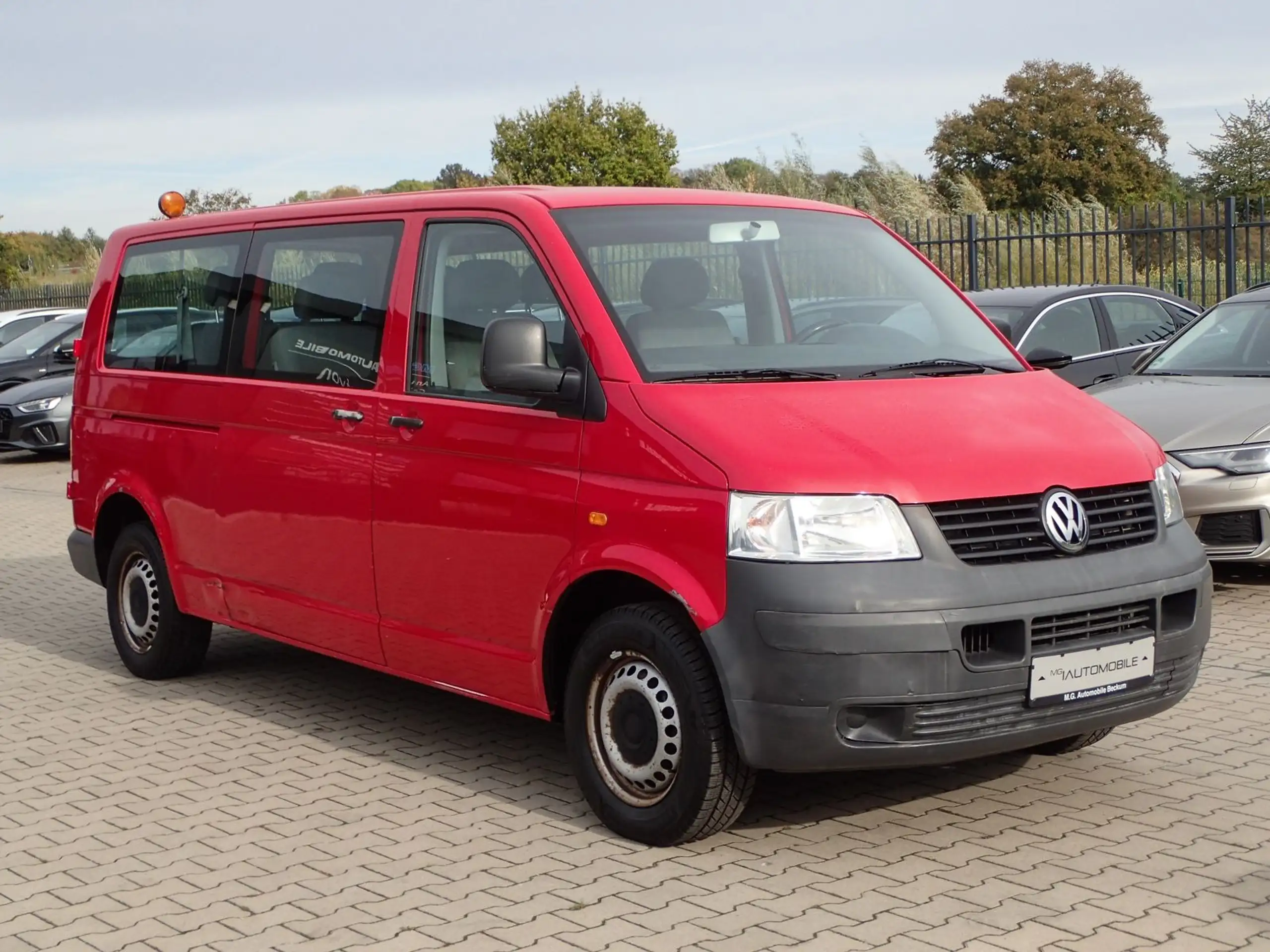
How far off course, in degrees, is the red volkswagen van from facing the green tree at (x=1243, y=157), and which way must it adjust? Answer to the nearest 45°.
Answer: approximately 90° to its left

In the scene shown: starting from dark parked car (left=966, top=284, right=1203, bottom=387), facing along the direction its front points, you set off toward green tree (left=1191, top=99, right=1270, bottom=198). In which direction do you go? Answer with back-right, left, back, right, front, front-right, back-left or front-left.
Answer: back-right

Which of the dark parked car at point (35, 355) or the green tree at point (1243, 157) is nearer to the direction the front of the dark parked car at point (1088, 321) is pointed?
the dark parked car

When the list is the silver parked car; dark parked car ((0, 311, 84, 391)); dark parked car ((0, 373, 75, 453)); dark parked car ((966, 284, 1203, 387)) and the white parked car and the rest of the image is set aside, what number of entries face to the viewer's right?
0

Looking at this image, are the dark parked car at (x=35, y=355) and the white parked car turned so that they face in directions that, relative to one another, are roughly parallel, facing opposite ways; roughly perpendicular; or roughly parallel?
roughly parallel

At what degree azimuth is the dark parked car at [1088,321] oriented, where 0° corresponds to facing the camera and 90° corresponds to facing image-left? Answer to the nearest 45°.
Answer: approximately 45°

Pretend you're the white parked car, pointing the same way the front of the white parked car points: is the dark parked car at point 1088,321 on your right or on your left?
on your left

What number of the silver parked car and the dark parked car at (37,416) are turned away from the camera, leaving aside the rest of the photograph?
0

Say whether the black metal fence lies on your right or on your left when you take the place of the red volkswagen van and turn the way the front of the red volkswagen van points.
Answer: on your left

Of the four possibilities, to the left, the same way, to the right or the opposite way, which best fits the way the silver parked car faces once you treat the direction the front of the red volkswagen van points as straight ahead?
to the right

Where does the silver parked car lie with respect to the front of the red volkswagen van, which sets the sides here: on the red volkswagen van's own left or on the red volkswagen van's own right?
on the red volkswagen van's own left

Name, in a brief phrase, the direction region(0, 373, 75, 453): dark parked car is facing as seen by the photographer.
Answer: facing the viewer and to the left of the viewer

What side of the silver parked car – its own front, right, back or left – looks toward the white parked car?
right
